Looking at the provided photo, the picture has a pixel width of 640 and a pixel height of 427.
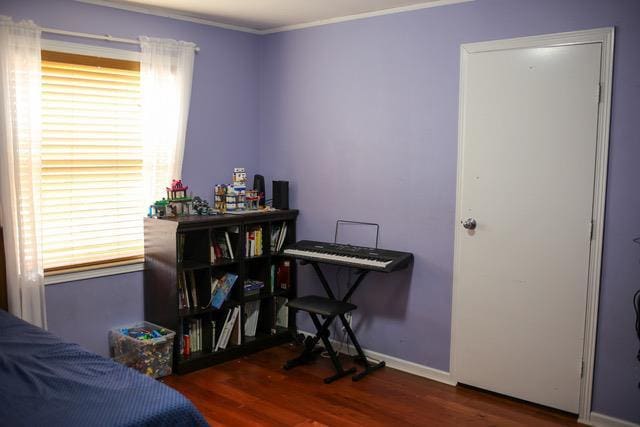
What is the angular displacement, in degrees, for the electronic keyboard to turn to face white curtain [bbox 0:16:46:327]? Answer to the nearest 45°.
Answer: approximately 45° to its right

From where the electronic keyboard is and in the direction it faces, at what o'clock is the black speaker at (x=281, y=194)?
The black speaker is roughly at 3 o'clock from the electronic keyboard.

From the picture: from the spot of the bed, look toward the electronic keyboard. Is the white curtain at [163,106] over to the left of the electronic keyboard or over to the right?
left

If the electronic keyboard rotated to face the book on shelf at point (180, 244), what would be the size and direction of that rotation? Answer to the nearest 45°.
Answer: approximately 45° to its right

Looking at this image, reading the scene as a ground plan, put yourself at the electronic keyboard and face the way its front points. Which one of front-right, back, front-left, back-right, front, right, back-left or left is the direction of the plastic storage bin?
front-right

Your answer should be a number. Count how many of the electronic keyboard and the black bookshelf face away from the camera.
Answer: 0

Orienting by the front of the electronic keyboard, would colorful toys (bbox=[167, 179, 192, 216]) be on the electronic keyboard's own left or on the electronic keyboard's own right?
on the electronic keyboard's own right

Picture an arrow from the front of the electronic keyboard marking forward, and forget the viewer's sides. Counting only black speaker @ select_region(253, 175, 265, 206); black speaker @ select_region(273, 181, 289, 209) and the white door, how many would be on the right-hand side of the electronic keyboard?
2

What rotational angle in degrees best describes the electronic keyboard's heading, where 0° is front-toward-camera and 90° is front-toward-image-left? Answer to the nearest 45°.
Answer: approximately 45°

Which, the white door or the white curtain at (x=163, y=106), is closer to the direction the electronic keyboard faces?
the white curtain

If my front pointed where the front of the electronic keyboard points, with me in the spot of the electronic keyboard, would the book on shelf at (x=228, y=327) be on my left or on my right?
on my right

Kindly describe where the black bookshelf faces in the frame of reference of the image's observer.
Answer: facing the viewer and to the right of the viewer
